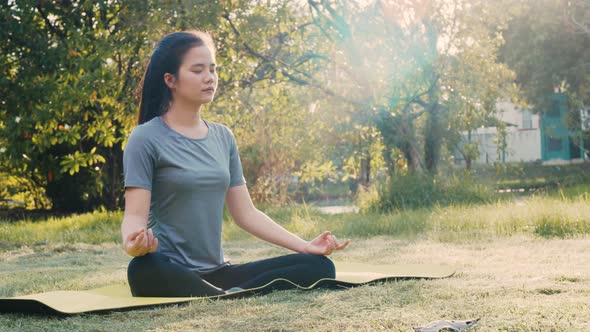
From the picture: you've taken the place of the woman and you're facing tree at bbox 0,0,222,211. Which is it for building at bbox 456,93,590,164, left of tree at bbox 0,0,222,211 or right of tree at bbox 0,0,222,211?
right

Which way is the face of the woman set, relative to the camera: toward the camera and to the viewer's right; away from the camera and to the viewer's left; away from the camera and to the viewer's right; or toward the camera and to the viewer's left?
toward the camera and to the viewer's right

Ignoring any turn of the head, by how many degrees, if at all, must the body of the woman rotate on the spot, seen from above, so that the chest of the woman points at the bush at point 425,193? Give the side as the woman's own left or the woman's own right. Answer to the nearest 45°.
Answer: approximately 90° to the woman's own left

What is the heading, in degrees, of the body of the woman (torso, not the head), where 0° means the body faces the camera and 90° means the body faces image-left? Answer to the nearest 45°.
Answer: approximately 315°

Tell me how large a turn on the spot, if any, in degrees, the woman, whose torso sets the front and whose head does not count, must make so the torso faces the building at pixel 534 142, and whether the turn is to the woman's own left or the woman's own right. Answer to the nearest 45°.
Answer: approximately 90° to the woman's own left

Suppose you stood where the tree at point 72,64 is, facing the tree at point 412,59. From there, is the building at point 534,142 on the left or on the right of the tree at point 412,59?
left

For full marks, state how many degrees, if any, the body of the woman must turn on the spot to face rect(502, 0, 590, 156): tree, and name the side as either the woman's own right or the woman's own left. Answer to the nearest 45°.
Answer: approximately 90° to the woman's own left

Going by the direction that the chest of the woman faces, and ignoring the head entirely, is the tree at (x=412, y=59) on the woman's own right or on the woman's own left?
on the woman's own left
